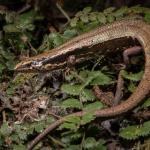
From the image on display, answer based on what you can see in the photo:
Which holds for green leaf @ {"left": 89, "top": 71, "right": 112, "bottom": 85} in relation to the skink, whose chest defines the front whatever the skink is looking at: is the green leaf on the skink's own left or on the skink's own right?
on the skink's own left

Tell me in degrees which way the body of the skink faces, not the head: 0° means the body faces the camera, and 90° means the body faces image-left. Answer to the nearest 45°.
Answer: approximately 90°

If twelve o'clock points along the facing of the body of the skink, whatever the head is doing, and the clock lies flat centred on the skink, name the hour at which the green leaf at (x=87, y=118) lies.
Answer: The green leaf is roughly at 9 o'clock from the skink.

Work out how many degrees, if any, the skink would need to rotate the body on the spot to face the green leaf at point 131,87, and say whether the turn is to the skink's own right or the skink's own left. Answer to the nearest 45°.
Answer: approximately 135° to the skink's own left

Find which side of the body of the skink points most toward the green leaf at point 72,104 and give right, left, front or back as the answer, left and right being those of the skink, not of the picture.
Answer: left

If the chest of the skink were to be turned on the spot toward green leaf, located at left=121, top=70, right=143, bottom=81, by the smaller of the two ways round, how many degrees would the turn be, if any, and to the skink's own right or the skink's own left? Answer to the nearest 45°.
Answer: approximately 135° to the skink's own left
